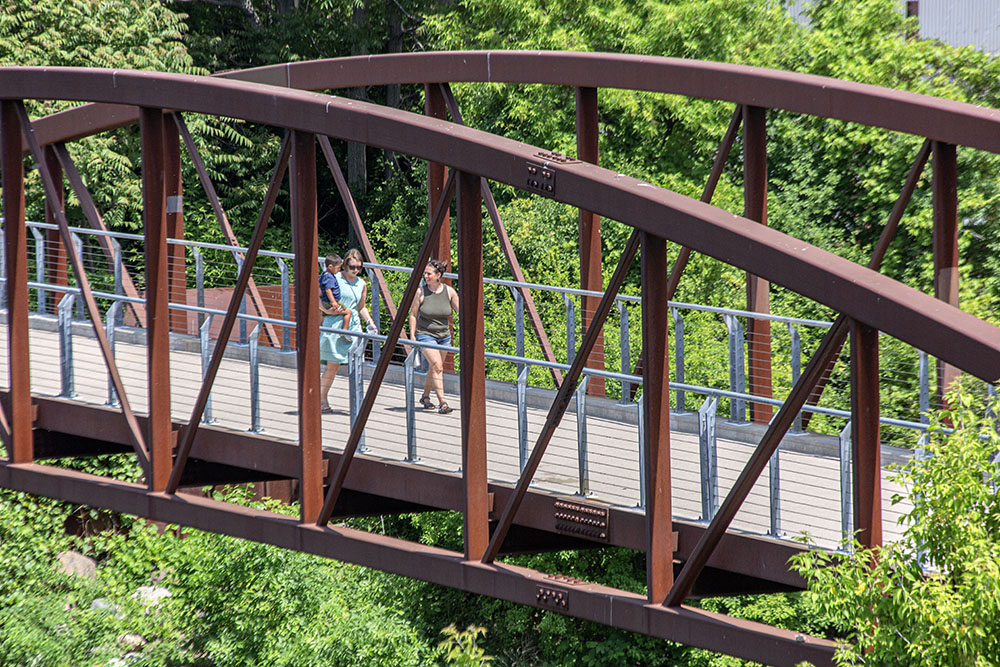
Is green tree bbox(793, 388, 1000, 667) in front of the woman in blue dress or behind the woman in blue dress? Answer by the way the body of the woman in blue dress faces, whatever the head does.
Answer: in front

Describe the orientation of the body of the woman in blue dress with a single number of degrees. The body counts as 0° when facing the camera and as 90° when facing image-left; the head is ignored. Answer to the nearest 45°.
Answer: approximately 315°

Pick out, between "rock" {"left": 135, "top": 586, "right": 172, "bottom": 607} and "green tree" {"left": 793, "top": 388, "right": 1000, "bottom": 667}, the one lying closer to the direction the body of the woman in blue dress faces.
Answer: the green tree

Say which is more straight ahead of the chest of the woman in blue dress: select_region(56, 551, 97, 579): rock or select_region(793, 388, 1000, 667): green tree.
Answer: the green tree

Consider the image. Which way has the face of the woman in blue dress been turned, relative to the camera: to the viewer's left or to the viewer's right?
to the viewer's right

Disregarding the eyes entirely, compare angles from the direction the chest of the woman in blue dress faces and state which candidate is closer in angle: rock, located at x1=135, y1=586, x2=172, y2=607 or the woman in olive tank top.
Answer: the woman in olive tank top
